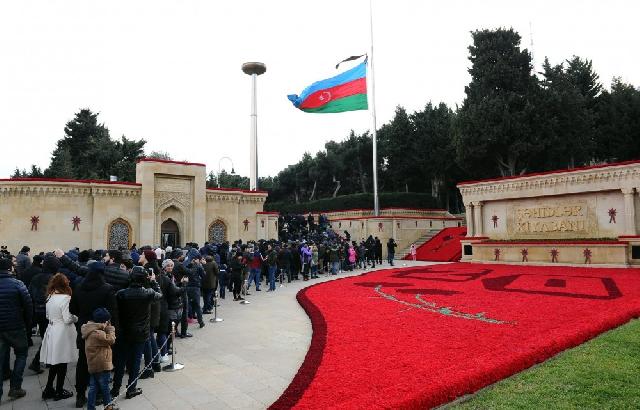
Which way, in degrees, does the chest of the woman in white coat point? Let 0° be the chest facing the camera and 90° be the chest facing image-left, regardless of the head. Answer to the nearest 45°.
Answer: approximately 225°

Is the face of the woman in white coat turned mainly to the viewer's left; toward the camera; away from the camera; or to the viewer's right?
away from the camera

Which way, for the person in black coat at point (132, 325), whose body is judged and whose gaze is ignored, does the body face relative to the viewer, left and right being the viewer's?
facing away from the viewer and to the right of the viewer

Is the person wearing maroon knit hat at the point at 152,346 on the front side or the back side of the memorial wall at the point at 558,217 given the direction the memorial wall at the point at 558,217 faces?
on the front side

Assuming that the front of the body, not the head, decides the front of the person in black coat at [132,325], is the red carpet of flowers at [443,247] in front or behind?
in front

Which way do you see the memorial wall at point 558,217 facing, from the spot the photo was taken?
facing the viewer and to the left of the viewer

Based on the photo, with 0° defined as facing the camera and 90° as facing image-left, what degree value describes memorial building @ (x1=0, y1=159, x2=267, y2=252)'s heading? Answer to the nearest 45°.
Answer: approximately 315°

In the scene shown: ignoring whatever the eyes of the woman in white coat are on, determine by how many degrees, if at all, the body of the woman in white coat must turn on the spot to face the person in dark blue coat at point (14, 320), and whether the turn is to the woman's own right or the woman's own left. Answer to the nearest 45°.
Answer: approximately 90° to the woman's own left

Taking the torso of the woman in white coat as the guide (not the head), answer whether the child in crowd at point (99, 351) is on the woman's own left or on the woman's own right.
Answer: on the woman's own right

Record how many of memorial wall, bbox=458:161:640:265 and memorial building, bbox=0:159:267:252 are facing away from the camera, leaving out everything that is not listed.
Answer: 0

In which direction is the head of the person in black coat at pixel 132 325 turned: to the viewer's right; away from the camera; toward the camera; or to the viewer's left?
away from the camera

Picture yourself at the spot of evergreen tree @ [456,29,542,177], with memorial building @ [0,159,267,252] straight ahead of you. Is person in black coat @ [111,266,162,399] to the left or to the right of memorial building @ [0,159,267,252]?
left

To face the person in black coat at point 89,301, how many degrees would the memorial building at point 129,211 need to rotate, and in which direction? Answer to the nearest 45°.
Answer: approximately 45° to its right

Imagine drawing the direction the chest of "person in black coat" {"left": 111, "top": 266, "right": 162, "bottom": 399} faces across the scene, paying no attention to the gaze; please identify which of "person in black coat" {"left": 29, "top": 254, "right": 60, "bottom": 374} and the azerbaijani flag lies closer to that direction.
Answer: the azerbaijani flag

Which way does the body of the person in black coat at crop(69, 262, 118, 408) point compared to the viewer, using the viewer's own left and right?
facing away from the viewer
